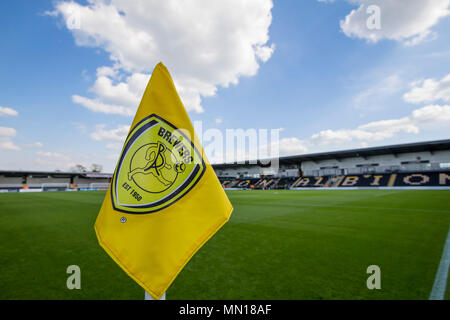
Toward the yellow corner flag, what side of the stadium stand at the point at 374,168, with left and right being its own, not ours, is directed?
front
